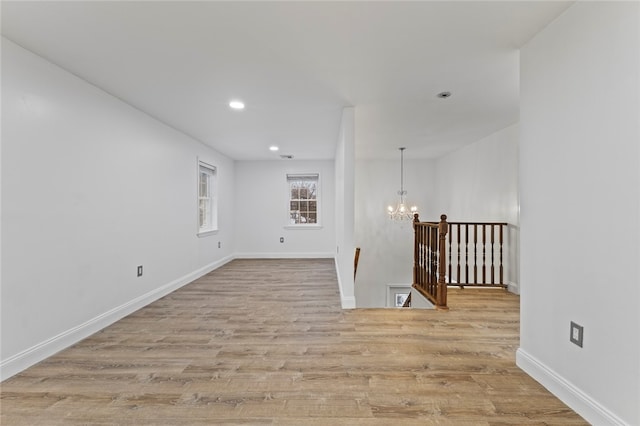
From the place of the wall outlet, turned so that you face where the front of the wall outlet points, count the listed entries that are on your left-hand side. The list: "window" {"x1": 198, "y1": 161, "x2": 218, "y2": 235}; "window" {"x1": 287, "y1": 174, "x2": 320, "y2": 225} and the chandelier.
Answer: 0

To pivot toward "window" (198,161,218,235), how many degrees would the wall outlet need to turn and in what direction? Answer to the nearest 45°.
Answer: approximately 45° to its right

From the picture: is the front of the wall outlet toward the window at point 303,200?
no

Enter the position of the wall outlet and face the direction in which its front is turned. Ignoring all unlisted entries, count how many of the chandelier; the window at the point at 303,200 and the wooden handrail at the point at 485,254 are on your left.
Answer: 0

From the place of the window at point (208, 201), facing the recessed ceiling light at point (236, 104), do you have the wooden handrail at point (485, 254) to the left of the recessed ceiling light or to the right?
left

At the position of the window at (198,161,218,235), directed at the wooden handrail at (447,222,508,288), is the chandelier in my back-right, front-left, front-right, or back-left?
front-left

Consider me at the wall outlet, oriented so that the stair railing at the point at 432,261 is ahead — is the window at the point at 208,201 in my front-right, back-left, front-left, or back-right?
front-left

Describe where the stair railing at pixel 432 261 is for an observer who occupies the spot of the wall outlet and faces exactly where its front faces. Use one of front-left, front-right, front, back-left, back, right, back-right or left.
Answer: right

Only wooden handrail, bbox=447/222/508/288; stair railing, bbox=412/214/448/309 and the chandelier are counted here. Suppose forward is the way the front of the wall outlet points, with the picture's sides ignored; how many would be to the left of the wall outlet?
0

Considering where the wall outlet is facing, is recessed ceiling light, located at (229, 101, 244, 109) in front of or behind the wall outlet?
in front

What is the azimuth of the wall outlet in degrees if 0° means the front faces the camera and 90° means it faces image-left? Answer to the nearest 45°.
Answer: approximately 45°

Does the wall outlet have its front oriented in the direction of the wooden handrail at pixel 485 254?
no

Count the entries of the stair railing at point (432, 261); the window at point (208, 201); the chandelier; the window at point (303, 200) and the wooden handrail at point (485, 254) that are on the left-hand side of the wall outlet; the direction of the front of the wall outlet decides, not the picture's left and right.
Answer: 0

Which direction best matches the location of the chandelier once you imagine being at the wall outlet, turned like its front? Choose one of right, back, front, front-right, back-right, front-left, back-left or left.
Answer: right

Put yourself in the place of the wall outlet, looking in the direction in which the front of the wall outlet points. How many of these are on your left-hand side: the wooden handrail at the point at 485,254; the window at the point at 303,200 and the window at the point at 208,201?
0
